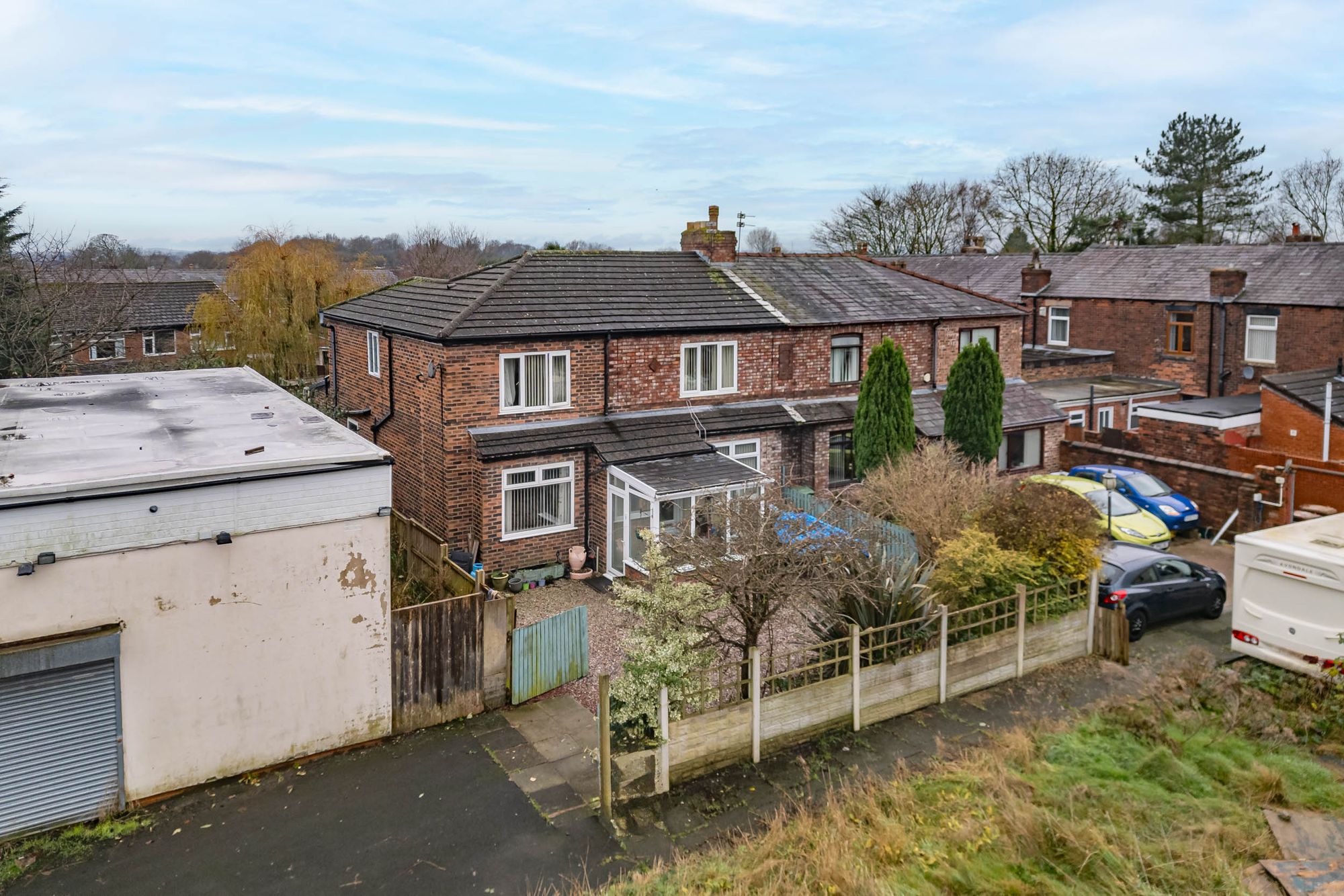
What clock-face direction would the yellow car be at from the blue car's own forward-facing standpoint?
The yellow car is roughly at 2 o'clock from the blue car.

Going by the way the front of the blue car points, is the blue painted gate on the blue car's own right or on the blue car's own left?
on the blue car's own right

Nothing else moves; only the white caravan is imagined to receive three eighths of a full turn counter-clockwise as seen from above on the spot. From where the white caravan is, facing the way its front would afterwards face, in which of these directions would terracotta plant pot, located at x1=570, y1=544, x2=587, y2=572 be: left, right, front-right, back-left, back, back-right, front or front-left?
front

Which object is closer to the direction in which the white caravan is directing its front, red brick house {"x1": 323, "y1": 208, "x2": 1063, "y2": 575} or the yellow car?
the yellow car

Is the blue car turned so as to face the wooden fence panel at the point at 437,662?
no

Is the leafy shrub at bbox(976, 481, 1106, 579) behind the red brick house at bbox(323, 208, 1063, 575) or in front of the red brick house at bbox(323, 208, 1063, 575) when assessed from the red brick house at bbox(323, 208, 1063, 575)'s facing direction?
in front

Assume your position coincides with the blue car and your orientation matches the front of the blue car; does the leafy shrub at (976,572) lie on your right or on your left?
on your right

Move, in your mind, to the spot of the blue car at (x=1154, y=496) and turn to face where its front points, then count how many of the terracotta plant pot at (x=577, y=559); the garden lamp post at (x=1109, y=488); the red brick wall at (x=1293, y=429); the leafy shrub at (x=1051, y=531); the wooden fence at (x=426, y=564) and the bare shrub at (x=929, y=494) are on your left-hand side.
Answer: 1

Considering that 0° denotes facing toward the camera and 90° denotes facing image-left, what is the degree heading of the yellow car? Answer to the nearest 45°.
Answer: approximately 315°

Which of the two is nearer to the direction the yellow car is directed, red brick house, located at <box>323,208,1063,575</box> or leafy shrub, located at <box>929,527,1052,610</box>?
the leafy shrub

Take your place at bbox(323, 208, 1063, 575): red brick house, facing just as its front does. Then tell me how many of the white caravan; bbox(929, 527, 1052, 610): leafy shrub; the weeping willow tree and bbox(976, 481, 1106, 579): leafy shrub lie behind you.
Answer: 1

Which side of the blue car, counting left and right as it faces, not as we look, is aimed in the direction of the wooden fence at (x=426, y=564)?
right

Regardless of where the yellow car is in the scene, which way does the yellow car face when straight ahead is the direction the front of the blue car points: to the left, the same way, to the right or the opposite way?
the same way

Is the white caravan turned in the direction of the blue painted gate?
no

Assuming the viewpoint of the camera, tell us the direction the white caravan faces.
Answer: facing away from the viewer and to the right of the viewer

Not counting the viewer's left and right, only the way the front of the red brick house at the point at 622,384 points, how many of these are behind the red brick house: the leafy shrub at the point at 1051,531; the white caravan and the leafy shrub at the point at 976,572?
0

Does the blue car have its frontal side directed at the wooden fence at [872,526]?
no

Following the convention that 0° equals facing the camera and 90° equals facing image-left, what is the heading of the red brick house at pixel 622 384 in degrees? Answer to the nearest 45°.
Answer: approximately 315°
